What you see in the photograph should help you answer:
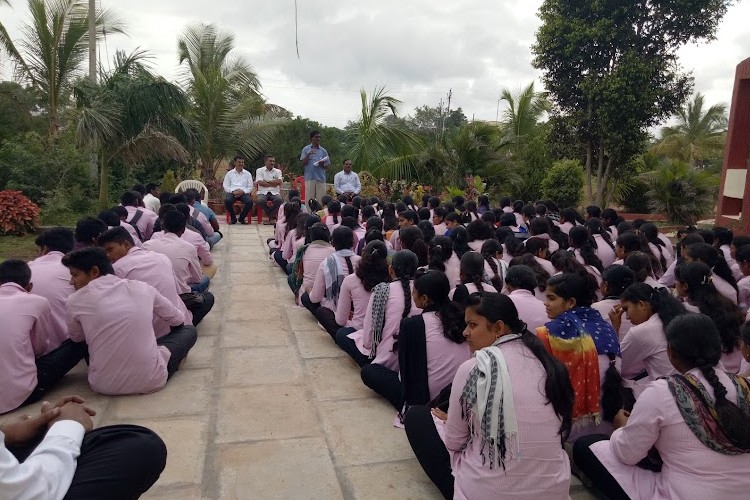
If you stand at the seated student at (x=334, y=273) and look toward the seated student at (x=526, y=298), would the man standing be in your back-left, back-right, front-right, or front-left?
back-left

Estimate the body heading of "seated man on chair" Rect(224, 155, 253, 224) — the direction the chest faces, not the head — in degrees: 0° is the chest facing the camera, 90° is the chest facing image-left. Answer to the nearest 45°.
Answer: approximately 0°

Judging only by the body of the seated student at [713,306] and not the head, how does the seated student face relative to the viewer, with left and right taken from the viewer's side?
facing away from the viewer and to the left of the viewer

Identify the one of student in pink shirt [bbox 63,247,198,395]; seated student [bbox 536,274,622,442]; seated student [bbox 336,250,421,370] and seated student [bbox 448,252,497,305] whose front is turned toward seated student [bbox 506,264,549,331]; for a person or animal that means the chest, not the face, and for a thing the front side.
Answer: seated student [bbox 536,274,622,442]

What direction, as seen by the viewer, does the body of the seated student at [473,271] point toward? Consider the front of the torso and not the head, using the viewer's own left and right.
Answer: facing away from the viewer

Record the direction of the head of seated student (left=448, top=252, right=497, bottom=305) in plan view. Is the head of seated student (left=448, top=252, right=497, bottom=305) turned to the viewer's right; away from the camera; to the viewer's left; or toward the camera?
away from the camera

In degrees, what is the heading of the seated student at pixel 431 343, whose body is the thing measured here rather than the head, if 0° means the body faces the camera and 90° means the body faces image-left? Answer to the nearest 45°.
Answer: approximately 135°

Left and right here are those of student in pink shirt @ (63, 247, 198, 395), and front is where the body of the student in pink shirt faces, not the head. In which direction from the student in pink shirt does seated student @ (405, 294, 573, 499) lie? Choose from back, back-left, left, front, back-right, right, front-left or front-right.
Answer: back-right

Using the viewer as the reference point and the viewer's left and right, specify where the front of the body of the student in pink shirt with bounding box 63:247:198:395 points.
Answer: facing away from the viewer

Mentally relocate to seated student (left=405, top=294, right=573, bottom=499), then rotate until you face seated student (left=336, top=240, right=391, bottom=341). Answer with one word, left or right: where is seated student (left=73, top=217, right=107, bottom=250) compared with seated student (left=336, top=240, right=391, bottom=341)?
left

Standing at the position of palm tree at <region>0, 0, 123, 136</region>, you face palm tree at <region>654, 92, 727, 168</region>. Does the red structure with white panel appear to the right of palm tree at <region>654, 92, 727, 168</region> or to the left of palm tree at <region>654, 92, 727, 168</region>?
right

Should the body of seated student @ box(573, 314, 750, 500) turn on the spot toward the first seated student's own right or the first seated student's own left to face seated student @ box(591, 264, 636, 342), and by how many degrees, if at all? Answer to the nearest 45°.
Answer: approximately 45° to the first seated student's own right

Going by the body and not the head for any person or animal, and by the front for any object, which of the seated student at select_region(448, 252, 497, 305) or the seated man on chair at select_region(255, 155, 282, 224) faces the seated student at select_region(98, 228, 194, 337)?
the seated man on chair

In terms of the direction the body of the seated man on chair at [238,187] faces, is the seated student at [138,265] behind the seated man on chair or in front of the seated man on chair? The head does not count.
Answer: in front

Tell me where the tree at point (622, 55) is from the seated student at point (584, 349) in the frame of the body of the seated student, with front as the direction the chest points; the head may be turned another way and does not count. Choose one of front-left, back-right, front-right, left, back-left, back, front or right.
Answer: front-right

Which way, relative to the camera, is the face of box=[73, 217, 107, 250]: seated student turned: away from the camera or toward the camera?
away from the camera

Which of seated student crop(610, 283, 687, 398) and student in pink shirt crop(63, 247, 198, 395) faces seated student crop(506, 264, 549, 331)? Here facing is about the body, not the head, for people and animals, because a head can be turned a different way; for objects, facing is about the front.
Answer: seated student crop(610, 283, 687, 398)

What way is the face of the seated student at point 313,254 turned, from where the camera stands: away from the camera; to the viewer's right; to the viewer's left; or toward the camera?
away from the camera
